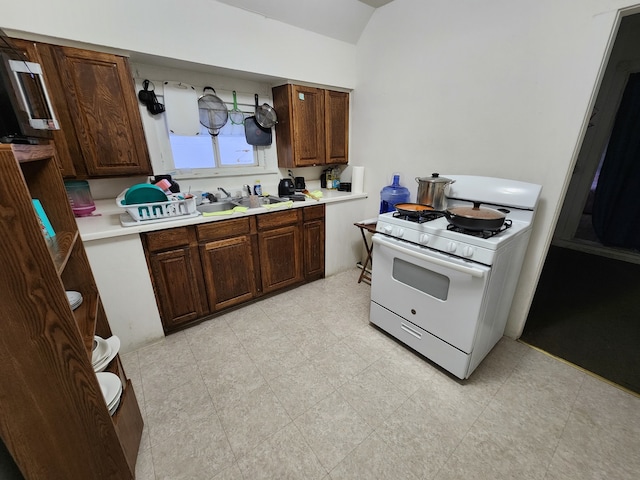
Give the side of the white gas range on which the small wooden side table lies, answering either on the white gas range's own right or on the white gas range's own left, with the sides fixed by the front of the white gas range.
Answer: on the white gas range's own right

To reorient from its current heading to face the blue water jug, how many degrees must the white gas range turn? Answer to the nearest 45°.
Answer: approximately 90° to its right

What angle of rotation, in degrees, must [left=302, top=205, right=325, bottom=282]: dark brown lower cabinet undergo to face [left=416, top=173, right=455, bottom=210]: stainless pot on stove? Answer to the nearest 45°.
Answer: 0° — it already faces it

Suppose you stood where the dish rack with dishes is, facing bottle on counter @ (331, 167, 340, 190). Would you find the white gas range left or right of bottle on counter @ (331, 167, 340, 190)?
right

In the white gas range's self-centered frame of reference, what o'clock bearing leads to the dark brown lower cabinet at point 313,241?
The dark brown lower cabinet is roughly at 2 o'clock from the white gas range.

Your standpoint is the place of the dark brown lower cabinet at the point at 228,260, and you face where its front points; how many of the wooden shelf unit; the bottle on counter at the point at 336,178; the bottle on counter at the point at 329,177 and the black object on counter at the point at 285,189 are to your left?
3

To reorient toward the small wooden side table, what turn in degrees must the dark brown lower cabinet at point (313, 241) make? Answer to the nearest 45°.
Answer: approximately 45° to its left

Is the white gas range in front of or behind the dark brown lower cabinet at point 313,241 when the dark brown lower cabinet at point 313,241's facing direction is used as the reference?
in front

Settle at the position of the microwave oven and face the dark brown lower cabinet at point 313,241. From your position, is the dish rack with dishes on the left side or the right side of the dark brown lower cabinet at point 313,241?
left

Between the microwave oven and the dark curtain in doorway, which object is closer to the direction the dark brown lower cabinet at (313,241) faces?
the dark curtain in doorway

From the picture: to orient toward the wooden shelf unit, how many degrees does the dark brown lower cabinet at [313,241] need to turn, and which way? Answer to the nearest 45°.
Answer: approximately 90° to its right

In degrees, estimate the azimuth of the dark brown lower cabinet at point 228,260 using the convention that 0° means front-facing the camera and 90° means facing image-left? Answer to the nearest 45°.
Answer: approximately 315°

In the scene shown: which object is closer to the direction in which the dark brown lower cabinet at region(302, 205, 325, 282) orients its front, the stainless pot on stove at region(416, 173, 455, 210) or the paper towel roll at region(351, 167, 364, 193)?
the stainless pot on stove

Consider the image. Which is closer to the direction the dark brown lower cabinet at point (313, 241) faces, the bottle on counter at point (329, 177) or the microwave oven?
the microwave oven

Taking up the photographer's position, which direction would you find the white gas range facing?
facing the viewer and to the left of the viewer

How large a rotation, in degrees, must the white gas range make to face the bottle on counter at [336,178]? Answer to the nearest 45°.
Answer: approximately 90° to its right

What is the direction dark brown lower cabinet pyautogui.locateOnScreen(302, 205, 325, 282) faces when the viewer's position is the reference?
facing the viewer and to the right of the viewer
